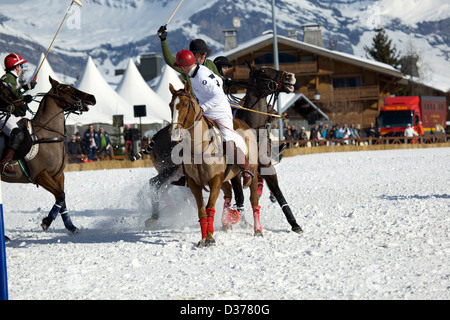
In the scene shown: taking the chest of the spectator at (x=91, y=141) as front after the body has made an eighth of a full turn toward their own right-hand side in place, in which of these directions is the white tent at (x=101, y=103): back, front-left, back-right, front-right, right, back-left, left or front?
back-right

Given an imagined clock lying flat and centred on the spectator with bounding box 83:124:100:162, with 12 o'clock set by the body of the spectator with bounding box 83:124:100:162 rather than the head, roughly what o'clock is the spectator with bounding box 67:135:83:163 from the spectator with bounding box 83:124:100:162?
the spectator with bounding box 67:135:83:163 is roughly at 4 o'clock from the spectator with bounding box 83:124:100:162.

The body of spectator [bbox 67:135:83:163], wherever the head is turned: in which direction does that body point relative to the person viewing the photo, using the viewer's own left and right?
facing the viewer

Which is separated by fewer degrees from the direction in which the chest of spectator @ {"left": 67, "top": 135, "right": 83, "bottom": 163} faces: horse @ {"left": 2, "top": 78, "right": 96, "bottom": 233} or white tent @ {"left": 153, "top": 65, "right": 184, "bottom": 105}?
the horse

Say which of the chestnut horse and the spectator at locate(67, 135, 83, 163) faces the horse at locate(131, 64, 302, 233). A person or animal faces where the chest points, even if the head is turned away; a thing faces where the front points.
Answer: the spectator

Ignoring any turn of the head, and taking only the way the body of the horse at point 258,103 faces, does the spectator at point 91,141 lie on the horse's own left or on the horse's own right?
on the horse's own left

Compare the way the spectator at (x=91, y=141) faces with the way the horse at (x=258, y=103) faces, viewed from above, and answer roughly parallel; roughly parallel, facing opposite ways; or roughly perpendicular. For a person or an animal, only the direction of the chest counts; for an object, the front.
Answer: roughly perpendicular

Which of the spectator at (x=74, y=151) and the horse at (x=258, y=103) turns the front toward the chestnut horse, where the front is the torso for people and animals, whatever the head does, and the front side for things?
the spectator

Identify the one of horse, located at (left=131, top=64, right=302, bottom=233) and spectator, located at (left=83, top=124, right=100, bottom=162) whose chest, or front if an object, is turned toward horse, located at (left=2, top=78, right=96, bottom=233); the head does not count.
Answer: the spectator

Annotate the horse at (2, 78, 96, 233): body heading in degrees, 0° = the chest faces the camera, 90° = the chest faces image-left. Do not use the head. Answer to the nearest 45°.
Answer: approximately 270°

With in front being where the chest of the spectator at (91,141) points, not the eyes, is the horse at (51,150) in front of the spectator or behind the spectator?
in front

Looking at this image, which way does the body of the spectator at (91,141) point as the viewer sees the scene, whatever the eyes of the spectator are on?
toward the camera

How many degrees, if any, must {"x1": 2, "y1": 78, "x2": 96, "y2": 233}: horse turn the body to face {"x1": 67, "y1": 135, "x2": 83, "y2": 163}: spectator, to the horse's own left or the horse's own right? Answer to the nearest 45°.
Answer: approximately 90° to the horse's own left
